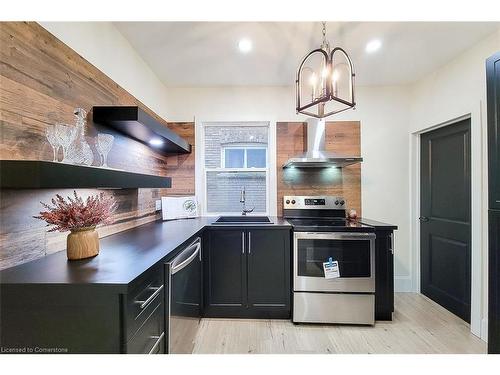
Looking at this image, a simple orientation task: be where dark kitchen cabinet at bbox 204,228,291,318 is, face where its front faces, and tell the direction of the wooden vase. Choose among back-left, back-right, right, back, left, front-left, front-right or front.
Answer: front-right

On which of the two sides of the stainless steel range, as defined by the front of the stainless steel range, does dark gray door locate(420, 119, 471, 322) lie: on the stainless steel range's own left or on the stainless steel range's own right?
on the stainless steel range's own left

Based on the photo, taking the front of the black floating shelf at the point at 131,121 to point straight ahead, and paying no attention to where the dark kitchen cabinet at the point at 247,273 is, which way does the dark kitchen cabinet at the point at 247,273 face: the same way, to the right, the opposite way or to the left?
to the right

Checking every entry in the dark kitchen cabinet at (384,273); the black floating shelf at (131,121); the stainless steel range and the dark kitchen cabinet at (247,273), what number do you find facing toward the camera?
3

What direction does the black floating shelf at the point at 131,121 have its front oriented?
to the viewer's right

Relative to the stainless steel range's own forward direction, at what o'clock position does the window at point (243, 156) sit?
The window is roughly at 4 o'clock from the stainless steel range.

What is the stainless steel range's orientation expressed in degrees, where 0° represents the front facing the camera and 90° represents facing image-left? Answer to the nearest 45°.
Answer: approximately 0°

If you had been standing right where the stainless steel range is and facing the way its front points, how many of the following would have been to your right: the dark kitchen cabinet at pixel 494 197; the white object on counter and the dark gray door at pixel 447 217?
1

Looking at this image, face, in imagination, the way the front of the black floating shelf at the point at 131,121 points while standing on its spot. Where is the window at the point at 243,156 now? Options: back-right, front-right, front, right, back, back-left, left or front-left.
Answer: front-left

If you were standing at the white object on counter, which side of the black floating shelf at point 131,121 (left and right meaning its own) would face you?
left
